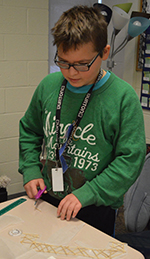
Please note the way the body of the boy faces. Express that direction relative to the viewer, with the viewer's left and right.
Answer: facing the viewer and to the left of the viewer
